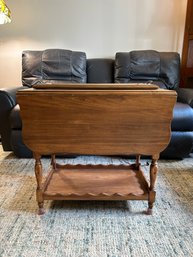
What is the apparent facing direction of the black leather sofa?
toward the camera
